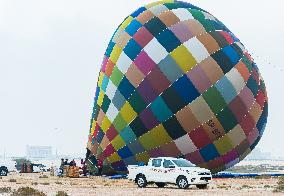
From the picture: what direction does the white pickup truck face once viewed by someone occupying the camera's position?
facing the viewer and to the right of the viewer

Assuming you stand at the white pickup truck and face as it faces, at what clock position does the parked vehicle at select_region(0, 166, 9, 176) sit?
The parked vehicle is roughly at 6 o'clock from the white pickup truck.
